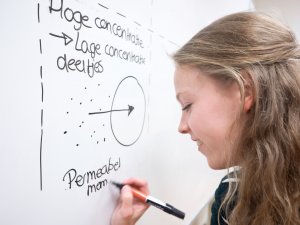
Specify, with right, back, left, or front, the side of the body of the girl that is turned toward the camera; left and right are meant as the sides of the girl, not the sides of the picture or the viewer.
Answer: left
